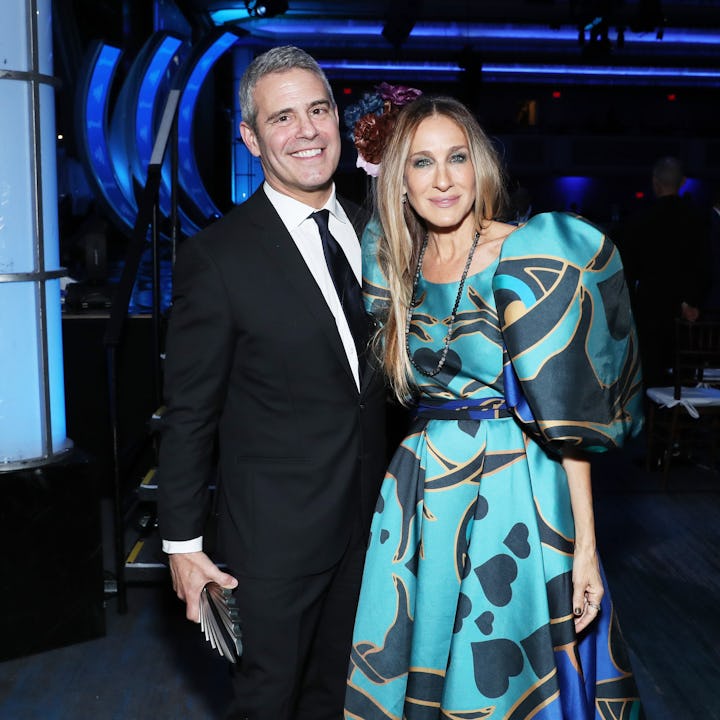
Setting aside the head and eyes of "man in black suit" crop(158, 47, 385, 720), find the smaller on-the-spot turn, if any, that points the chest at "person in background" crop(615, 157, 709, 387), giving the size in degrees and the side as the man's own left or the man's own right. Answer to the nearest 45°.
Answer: approximately 90° to the man's own left

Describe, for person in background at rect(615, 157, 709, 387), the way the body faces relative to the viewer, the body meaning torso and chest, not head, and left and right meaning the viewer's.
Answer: facing away from the viewer

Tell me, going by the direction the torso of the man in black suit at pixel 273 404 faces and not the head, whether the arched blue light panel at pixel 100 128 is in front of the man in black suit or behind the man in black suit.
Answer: behind

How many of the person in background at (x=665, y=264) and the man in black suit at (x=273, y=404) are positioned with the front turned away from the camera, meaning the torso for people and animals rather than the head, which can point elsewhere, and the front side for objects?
1

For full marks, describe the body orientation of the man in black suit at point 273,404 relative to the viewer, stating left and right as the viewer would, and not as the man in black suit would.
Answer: facing the viewer and to the right of the viewer

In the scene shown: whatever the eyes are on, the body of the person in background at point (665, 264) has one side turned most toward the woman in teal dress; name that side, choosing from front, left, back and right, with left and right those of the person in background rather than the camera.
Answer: back

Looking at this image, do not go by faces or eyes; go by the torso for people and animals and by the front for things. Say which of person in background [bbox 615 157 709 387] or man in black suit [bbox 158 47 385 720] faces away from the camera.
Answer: the person in background
